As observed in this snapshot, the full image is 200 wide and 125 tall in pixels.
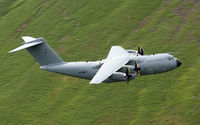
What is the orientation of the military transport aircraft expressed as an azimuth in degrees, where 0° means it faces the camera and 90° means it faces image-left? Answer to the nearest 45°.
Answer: approximately 270°
